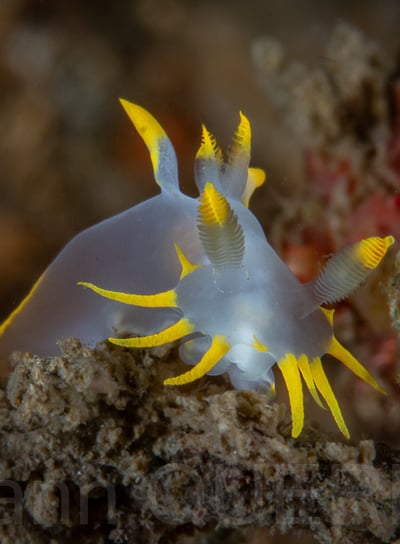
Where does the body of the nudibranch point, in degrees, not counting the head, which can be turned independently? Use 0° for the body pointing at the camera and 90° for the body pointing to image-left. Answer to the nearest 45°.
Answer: approximately 315°
